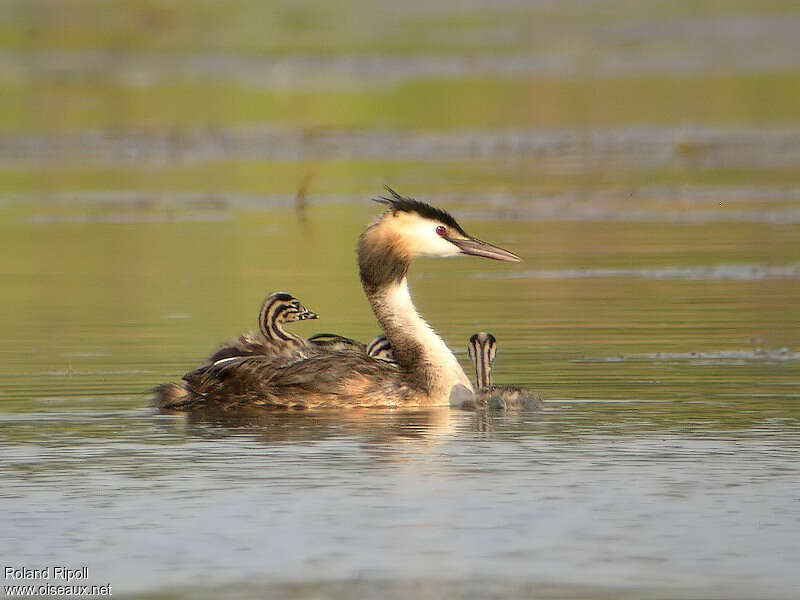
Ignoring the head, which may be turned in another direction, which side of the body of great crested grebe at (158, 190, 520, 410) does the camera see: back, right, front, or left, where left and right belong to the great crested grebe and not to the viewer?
right

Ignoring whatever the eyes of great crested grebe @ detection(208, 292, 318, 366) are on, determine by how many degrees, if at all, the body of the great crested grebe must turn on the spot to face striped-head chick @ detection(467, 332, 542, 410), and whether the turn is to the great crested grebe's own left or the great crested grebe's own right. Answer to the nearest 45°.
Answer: approximately 45° to the great crested grebe's own right

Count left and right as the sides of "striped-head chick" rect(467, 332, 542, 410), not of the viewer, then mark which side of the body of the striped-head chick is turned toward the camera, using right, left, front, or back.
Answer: left

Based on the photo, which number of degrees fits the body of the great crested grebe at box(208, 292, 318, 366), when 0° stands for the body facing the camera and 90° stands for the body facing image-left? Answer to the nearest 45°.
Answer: approximately 270°

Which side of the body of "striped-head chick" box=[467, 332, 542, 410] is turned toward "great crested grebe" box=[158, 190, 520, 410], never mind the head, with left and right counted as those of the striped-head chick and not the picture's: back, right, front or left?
front
